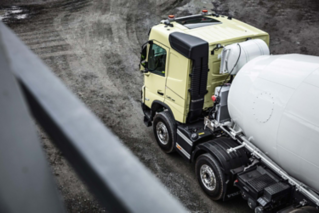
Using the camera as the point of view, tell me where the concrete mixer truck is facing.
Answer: facing away from the viewer and to the left of the viewer

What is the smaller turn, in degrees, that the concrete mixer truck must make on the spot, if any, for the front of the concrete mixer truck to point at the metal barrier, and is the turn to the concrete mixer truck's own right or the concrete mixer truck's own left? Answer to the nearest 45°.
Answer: approximately 135° to the concrete mixer truck's own left
